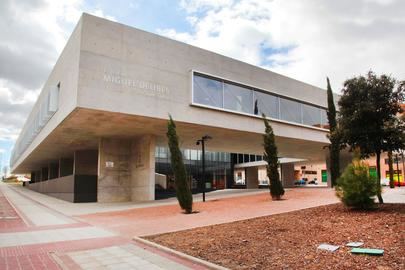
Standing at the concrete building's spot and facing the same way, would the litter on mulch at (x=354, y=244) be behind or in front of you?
in front

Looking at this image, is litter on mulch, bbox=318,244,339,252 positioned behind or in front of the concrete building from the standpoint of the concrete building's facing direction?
in front
